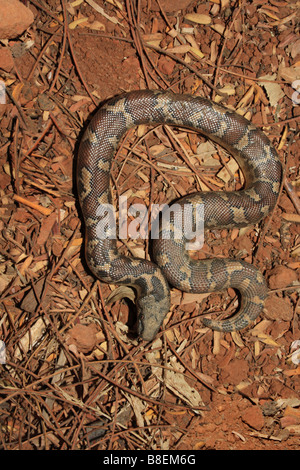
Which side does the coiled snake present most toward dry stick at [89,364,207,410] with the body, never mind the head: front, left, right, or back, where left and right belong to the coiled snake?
front

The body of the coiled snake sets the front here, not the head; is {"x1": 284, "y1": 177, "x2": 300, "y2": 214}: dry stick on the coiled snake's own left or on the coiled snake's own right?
on the coiled snake's own left

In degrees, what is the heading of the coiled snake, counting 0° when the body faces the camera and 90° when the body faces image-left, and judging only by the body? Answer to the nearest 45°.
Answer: approximately 0°

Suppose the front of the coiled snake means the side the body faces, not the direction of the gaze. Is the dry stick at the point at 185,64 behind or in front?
behind

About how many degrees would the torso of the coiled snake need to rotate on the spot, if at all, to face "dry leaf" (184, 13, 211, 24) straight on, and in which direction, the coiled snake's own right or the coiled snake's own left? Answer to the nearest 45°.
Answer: approximately 180°

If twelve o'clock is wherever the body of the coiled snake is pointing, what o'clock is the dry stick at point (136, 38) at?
The dry stick is roughly at 5 o'clock from the coiled snake.
